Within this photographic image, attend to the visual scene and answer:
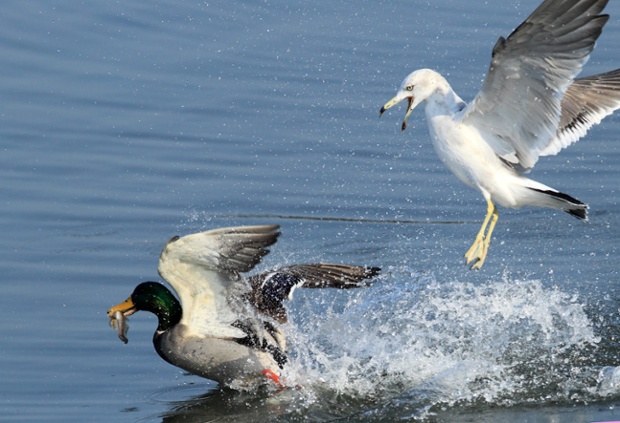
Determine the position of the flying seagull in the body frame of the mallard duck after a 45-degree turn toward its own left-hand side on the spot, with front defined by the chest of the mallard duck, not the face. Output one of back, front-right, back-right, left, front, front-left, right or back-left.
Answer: back-left

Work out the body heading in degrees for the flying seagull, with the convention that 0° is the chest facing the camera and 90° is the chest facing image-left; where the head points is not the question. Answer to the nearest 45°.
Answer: approximately 90°

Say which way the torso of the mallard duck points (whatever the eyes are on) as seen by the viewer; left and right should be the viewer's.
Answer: facing to the left of the viewer

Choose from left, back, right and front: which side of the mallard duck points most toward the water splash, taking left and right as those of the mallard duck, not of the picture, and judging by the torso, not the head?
back
